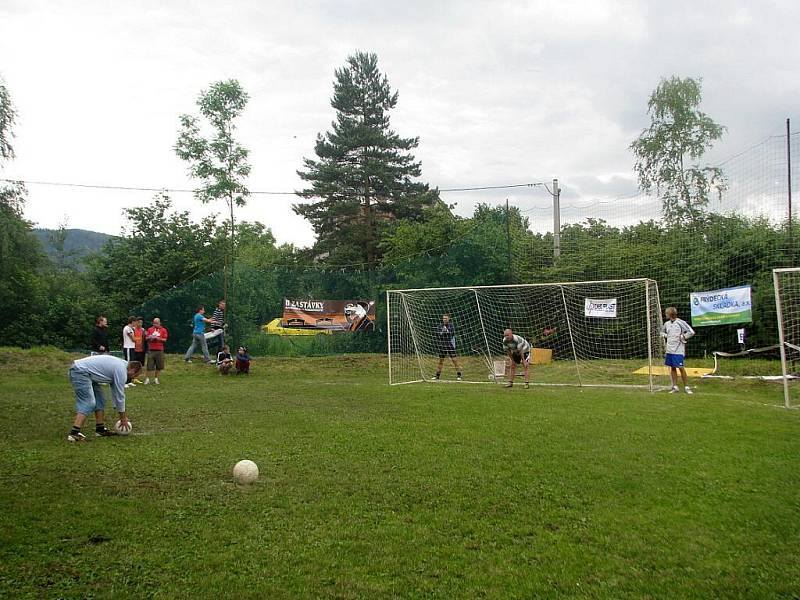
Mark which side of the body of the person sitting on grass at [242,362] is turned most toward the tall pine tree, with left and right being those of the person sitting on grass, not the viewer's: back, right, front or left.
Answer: back

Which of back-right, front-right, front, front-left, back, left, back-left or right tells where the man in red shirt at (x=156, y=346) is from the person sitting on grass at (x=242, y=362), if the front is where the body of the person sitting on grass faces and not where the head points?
front-right

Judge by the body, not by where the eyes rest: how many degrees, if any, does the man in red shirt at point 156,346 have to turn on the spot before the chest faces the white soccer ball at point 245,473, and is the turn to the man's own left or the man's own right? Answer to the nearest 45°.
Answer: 0° — they already face it

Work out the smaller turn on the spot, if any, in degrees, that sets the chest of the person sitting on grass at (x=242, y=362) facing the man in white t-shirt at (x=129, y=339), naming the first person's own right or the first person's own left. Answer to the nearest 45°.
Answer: approximately 45° to the first person's own right

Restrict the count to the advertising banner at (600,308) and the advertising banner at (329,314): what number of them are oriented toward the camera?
2

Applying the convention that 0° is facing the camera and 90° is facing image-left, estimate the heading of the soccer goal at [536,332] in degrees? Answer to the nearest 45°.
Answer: approximately 45°

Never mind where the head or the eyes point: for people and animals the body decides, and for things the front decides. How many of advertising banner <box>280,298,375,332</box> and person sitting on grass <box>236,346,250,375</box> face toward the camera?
2
